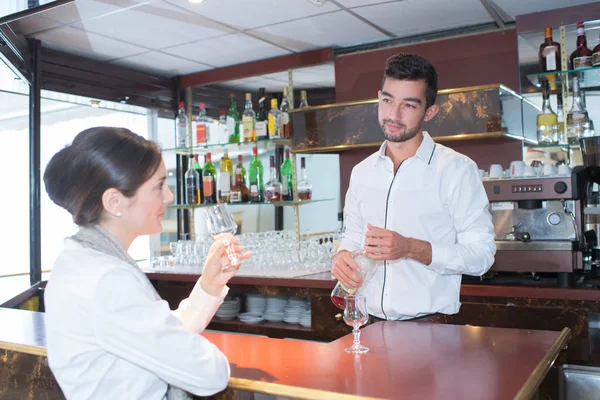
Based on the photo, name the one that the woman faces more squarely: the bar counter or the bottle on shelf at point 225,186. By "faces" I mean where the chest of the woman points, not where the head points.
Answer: the bar counter

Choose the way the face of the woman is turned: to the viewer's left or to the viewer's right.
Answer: to the viewer's right

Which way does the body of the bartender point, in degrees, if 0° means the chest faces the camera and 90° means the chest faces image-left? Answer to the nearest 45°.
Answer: approximately 45°

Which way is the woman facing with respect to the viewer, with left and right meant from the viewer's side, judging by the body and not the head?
facing to the right of the viewer

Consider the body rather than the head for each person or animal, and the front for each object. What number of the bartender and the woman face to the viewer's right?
1

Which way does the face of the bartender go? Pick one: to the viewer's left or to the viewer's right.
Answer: to the viewer's left

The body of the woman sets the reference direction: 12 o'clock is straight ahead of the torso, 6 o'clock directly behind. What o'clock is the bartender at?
The bartender is roughly at 11 o'clock from the woman.

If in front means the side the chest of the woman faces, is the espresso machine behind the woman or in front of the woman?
in front

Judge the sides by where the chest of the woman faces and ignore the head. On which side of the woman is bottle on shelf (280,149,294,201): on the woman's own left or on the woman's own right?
on the woman's own left

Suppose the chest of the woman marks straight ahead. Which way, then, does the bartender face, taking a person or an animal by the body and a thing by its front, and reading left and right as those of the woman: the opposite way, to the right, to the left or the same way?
the opposite way

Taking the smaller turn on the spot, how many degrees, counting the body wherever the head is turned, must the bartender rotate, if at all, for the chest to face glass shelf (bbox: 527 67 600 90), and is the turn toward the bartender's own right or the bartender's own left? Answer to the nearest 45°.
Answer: approximately 180°

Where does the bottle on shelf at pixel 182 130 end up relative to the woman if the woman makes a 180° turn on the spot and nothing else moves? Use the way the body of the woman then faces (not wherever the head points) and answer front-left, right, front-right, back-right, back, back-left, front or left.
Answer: right

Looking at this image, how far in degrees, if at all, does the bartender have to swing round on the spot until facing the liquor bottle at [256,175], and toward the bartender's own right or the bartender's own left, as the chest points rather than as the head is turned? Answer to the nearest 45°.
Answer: approximately 90° to the bartender's own right

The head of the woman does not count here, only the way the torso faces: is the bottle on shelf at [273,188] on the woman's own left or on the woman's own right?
on the woman's own left

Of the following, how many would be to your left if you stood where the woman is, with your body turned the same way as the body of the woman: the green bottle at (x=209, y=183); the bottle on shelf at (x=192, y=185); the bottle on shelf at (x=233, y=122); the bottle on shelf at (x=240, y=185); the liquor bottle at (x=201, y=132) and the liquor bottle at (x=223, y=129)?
6
